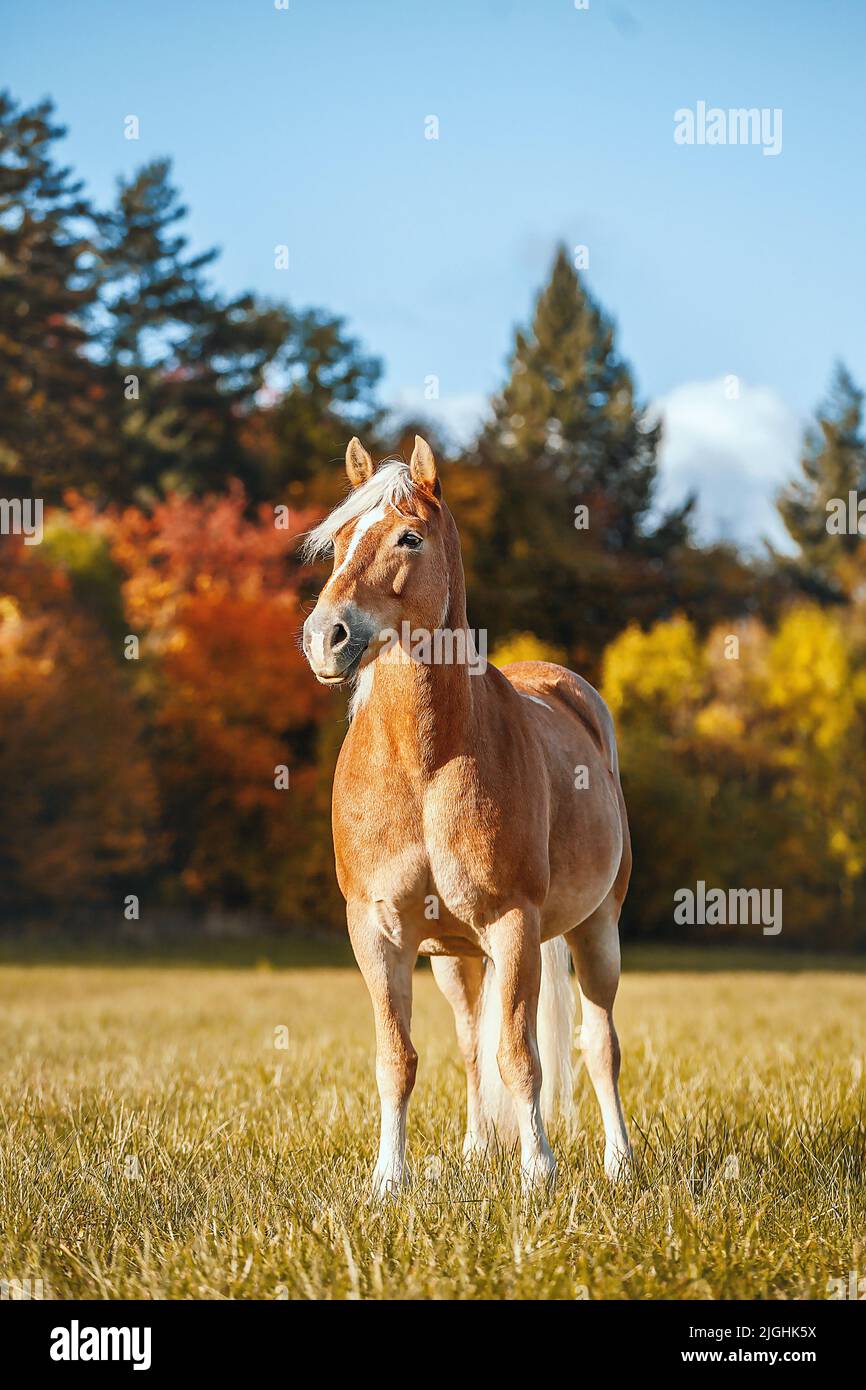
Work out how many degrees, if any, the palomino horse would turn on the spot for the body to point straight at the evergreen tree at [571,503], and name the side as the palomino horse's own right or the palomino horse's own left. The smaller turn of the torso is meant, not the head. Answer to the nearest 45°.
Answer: approximately 135° to the palomino horse's own right

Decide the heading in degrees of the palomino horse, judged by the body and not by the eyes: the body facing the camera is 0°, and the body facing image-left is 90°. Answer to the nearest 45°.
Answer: approximately 45°

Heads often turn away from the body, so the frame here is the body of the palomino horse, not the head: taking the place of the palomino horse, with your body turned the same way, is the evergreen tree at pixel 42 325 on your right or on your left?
on your right

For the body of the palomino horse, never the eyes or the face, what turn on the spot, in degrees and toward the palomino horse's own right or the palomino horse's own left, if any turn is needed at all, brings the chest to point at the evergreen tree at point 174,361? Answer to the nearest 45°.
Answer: approximately 135° to the palomino horse's own right
